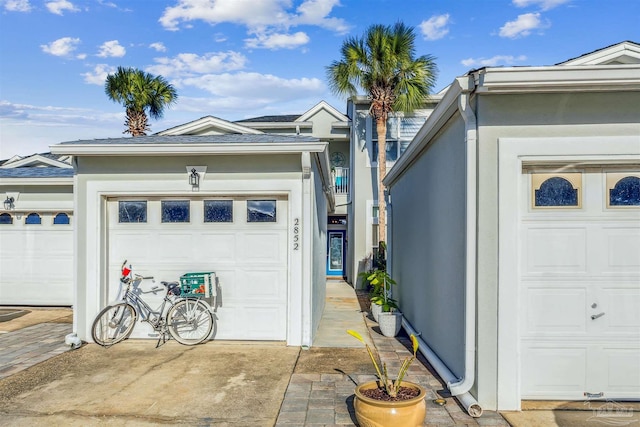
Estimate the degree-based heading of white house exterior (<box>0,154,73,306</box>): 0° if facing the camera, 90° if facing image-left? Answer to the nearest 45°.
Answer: approximately 0°

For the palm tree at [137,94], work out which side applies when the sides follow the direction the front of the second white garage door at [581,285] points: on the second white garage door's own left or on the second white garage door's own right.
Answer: on the second white garage door's own right

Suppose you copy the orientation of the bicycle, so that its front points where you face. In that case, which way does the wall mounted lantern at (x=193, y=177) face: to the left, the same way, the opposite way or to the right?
to the left

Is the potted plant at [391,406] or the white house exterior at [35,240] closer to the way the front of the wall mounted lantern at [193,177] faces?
the potted plant

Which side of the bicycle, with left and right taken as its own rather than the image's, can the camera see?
left

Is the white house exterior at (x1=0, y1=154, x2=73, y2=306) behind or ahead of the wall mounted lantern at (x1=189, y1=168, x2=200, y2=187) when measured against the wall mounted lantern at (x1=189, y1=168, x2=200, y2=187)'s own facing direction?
behind

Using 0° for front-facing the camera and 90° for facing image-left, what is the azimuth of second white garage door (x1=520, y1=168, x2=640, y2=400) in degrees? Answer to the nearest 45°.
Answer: approximately 0°
